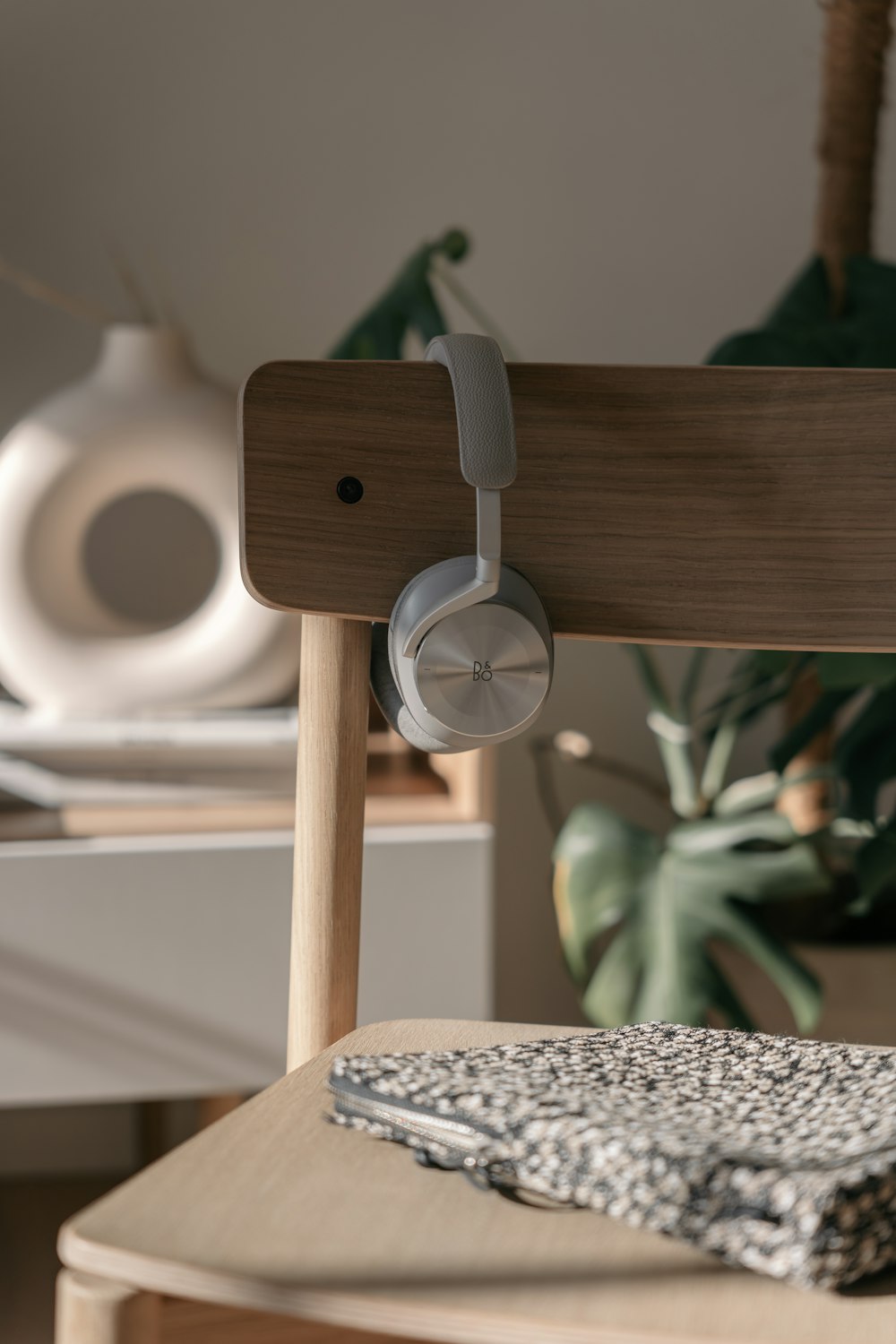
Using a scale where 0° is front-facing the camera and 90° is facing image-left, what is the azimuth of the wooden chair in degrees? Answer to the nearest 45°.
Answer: approximately 0°

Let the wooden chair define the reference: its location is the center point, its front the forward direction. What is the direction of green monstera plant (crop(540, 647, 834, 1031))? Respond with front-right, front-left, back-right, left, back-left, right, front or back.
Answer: back

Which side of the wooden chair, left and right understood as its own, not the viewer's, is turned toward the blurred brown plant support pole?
back
